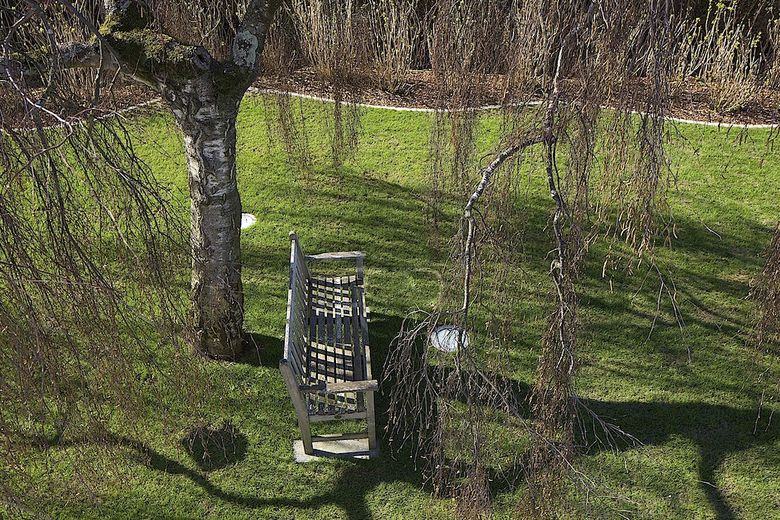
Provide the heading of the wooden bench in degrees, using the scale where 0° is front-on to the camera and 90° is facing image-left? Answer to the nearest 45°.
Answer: approximately 270°

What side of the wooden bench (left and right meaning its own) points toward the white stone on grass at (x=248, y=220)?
left
